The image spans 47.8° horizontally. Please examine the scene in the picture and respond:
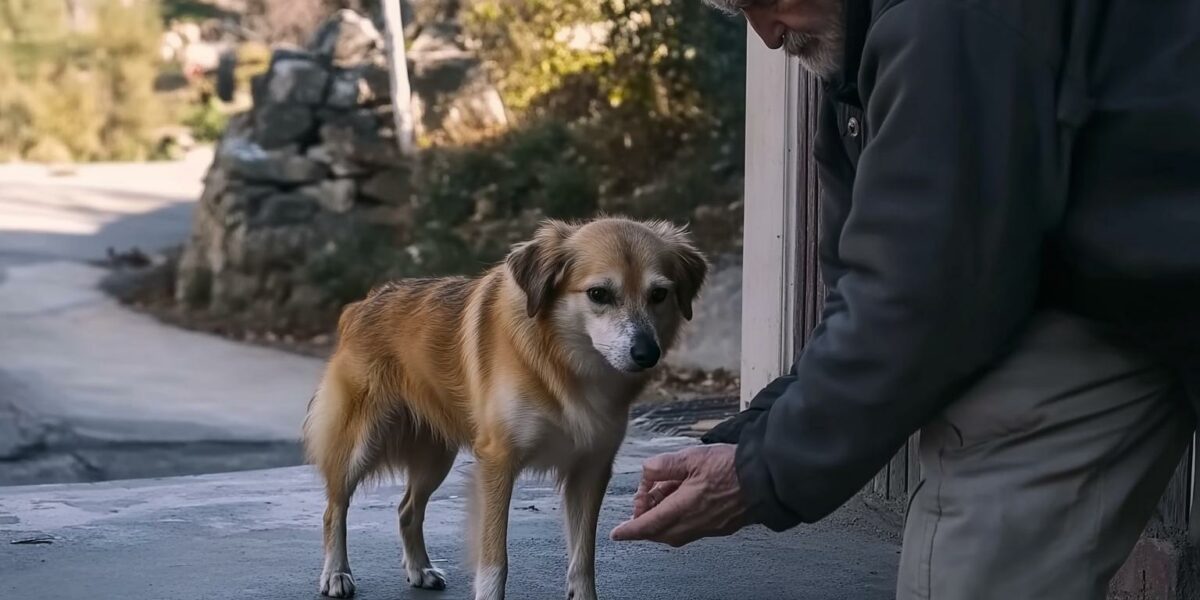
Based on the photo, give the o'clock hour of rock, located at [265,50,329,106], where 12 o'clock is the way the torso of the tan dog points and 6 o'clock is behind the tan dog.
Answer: The rock is roughly at 7 o'clock from the tan dog.

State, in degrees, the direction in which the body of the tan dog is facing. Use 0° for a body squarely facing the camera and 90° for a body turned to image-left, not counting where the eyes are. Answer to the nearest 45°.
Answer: approximately 315°

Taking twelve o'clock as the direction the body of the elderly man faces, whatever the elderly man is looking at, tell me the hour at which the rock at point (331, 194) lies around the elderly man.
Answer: The rock is roughly at 2 o'clock from the elderly man.

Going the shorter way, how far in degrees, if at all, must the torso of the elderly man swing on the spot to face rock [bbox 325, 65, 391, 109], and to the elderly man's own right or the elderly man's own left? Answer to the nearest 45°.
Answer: approximately 45° to the elderly man's own right

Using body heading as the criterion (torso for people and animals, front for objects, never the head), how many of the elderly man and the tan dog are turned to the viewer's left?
1

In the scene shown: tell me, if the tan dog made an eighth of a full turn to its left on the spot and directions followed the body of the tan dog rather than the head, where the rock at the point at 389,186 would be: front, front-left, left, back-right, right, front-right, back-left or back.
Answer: left

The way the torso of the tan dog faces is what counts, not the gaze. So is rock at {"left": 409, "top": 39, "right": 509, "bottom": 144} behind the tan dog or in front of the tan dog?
behind

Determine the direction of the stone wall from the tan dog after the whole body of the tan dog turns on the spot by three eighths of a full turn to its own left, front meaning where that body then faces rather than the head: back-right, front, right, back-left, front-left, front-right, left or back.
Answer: front

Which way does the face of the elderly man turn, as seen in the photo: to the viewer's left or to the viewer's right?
to the viewer's left

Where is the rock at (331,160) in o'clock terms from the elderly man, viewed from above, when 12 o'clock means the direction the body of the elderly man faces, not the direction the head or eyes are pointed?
The rock is roughly at 2 o'clock from the elderly man.

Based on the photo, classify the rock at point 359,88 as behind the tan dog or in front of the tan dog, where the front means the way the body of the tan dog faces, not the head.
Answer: behind

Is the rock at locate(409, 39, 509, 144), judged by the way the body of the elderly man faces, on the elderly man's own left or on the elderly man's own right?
on the elderly man's own right

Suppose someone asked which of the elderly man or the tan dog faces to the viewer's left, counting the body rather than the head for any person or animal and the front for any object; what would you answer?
the elderly man

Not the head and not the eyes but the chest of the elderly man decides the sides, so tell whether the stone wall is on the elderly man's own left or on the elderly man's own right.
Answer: on the elderly man's own right

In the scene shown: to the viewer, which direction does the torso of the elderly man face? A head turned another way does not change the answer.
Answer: to the viewer's left

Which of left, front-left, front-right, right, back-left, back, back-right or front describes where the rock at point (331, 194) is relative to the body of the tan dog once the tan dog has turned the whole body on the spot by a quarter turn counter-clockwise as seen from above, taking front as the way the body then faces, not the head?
front-left
